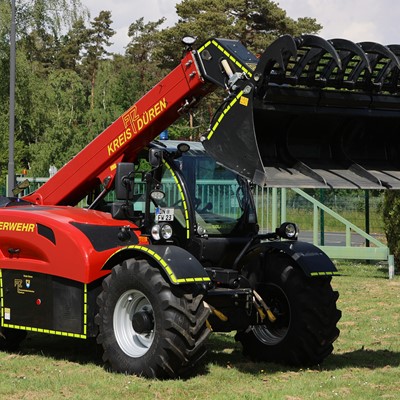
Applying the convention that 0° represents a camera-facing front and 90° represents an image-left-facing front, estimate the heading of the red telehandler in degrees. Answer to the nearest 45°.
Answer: approximately 315°
